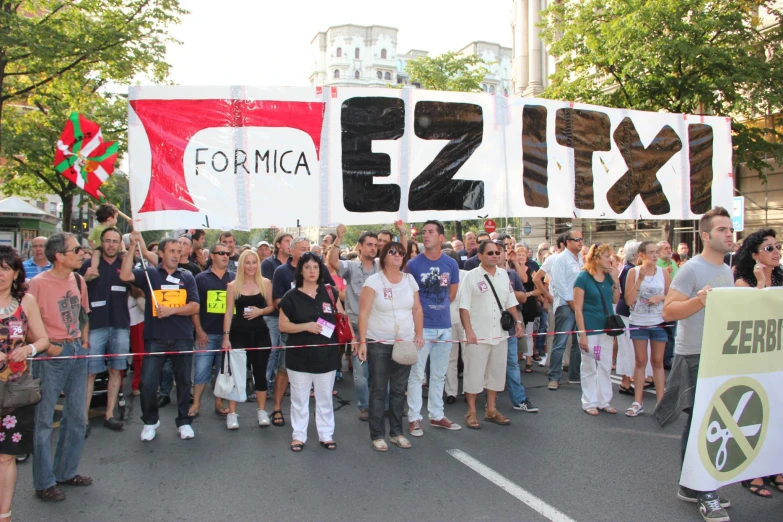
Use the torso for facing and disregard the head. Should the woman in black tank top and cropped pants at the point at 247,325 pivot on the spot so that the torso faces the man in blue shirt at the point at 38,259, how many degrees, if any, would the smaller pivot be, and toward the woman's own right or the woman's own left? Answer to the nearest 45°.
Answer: approximately 135° to the woman's own right

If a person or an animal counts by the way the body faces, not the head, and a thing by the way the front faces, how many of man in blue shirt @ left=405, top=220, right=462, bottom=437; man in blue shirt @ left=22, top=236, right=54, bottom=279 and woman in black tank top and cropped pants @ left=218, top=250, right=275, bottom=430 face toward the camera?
3

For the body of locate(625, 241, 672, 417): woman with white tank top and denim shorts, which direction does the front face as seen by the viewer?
toward the camera

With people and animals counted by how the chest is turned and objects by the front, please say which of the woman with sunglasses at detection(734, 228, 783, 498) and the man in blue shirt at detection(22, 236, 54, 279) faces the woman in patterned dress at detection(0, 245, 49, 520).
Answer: the man in blue shirt

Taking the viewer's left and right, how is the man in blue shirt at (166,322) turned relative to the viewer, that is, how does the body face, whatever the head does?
facing the viewer

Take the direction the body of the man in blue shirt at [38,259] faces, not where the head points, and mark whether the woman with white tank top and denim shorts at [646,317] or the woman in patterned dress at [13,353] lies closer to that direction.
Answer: the woman in patterned dress

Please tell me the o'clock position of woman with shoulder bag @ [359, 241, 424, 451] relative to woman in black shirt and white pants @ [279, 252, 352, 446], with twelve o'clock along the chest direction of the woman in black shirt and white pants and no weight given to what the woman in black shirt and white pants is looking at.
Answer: The woman with shoulder bag is roughly at 9 o'clock from the woman in black shirt and white pants.

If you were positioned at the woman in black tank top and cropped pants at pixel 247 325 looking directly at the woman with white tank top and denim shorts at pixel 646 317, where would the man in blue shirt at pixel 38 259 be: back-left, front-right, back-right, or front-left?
back-left

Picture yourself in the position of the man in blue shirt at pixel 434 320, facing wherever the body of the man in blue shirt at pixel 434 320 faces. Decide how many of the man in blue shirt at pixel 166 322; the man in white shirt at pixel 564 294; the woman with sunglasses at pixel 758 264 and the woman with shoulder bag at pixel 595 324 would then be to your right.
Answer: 1

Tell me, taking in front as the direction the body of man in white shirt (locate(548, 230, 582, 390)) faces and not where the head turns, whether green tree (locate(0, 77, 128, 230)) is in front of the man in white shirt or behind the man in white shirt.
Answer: behind

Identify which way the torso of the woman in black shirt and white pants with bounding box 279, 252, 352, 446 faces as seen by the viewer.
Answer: toward the camera

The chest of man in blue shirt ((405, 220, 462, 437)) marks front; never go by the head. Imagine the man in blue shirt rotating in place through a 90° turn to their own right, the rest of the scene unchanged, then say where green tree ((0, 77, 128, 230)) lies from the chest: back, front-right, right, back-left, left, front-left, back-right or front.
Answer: front-right

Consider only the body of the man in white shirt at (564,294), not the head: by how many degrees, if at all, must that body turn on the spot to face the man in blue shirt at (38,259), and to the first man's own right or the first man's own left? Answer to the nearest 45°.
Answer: approximately 90° to the first man's own right

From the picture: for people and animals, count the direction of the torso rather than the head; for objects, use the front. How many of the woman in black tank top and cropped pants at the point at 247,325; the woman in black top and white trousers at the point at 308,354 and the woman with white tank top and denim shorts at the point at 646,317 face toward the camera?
3

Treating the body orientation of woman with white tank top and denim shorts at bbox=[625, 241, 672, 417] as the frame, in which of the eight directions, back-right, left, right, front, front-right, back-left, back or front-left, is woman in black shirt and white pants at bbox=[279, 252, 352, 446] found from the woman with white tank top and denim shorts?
front-right
